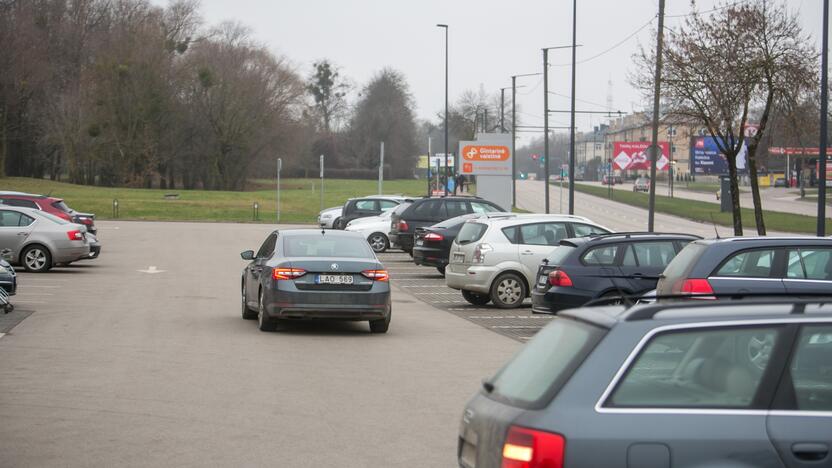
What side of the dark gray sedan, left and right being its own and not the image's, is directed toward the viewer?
back

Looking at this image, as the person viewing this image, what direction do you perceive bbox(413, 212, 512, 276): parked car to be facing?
facing away from the viewer and to the right of the viewer

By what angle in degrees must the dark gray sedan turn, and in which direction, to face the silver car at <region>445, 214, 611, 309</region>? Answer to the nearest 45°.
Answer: approximately 45° to its right

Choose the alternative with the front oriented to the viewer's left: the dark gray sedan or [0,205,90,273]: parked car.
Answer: the parked car

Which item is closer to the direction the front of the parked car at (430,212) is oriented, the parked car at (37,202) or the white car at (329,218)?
the white car

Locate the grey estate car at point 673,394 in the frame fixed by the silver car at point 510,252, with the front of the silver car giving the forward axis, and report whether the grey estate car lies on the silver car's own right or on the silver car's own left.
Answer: on the silver car's own right

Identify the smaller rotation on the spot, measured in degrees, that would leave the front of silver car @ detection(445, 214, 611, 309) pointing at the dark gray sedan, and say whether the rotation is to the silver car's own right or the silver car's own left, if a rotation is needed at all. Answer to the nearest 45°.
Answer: approximately 180°

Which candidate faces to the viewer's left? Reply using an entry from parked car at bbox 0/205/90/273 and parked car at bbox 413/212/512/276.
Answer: parked car at bbox 0/205/90/273

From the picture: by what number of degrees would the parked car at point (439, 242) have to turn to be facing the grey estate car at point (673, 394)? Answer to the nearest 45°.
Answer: approximately 135° to its right

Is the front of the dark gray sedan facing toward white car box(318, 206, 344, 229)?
yes

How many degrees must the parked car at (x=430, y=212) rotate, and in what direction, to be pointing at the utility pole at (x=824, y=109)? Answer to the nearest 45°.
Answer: approximately 90° to its right

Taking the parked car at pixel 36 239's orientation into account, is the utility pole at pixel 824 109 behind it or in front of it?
behind
